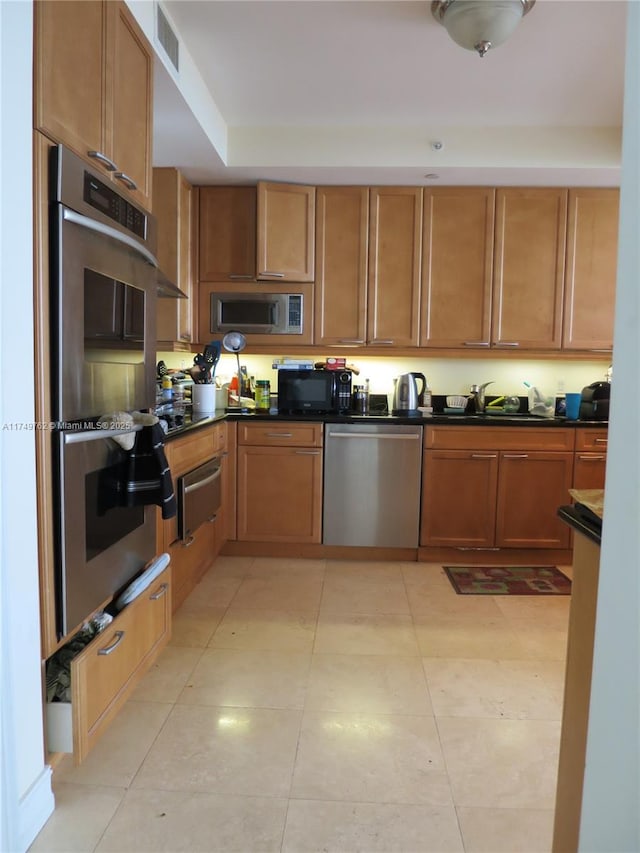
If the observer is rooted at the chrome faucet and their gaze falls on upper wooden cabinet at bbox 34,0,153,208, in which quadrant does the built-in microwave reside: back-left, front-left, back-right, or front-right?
front-right

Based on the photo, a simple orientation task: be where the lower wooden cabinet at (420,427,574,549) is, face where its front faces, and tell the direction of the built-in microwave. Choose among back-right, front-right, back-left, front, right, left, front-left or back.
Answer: right

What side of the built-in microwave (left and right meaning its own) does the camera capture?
front

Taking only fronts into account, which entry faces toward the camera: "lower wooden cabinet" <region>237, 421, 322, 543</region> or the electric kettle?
the lower wooden cabinet

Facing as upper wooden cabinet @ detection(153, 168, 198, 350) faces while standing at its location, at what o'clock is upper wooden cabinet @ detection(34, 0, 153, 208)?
upper wooden cabinet @ detection(34, 0, 153, 208) is roughly at 3 o'clock from upper wooden cabinet @ detection(153, 168, 198, 350).

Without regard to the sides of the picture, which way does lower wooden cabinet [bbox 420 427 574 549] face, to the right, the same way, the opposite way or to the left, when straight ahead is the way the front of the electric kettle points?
to the left

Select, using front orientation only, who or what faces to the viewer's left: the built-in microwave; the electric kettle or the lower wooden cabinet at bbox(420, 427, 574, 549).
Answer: the electric kettle

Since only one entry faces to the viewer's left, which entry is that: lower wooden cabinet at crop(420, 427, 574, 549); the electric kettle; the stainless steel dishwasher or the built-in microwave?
the electric kettle

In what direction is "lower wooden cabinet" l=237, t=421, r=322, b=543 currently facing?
toward the camera

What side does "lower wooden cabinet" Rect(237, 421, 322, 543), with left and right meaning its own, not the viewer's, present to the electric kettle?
left

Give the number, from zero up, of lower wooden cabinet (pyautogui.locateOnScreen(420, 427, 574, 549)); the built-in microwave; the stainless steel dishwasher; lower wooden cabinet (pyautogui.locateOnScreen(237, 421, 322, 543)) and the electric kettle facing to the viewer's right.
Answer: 0

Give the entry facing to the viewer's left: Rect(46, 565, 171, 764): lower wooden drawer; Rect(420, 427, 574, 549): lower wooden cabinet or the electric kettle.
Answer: the electric kettle

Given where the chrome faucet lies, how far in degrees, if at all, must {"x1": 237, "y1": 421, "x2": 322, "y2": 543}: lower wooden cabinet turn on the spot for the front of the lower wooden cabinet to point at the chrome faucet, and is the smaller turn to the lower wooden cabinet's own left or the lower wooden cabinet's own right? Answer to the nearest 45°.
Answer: approximately 90° to the lower wooden cabinet's own left

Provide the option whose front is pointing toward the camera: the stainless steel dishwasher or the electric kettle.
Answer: the stainless steel dishwasher

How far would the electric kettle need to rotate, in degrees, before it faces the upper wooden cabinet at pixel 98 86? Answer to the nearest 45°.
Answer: approximately 90° to its left
